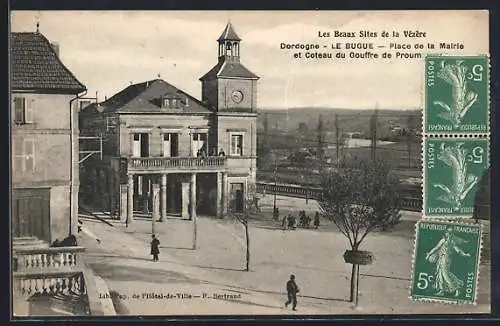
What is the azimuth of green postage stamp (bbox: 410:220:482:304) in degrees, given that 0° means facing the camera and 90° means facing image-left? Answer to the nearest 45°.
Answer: approximately 0°
